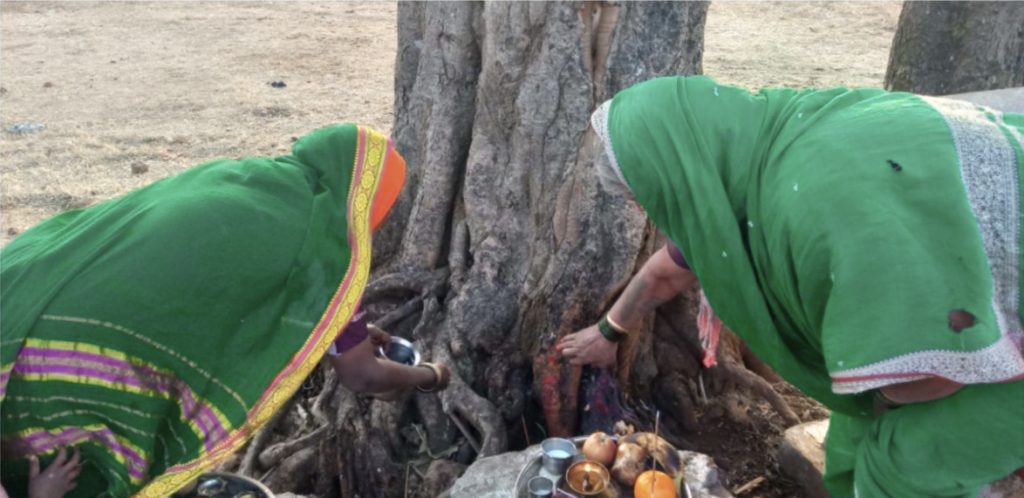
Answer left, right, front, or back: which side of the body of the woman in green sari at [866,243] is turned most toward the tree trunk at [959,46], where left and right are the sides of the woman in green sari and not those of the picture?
right

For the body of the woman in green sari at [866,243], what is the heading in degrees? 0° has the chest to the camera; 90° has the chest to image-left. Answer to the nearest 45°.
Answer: approximately 90°

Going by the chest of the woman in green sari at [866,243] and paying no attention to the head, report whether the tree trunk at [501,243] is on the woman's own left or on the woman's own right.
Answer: on the woman's own right

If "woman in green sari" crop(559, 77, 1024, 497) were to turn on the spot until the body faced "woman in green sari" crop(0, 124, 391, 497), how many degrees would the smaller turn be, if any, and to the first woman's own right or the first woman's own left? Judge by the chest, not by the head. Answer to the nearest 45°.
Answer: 0° — they already face them
